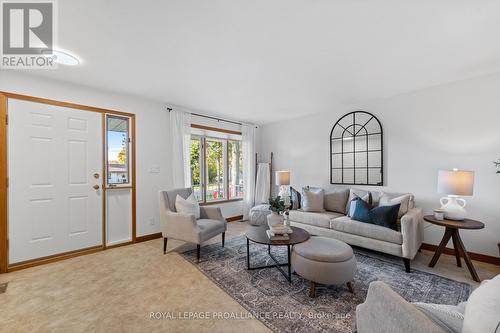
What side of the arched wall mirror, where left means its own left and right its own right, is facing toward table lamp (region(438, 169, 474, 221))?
left

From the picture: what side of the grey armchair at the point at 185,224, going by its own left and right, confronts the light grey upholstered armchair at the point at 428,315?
front

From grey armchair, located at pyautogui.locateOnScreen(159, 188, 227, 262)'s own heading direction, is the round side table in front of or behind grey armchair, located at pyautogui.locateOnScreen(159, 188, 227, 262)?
in front

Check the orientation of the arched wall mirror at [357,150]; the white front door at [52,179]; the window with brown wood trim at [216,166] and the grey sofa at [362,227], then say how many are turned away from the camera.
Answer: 0

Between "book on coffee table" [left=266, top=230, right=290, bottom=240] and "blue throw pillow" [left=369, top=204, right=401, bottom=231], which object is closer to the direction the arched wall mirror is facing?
the book on coffee table

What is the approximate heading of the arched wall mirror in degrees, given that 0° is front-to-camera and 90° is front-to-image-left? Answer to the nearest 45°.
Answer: approximately 45°

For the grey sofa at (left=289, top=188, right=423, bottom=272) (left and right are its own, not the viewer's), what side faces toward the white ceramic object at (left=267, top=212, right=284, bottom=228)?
front

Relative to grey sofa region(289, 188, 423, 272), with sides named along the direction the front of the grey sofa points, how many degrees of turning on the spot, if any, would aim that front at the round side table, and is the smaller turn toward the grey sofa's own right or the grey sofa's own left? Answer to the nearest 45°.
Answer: approximately 135° to the grey sofa's own left

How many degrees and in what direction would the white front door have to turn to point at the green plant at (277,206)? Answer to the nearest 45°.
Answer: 0° — it already faces it

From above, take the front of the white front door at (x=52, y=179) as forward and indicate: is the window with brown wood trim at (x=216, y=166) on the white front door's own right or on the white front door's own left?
on the white front door's own left

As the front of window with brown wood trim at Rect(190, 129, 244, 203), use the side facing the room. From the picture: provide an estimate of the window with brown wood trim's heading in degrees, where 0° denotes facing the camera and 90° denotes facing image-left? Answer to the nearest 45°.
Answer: approximately 315°

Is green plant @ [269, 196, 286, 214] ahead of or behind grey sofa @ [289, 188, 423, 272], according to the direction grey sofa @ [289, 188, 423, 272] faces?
ahead

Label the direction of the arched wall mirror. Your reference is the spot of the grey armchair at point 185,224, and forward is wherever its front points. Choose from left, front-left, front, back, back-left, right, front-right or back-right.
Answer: front-left

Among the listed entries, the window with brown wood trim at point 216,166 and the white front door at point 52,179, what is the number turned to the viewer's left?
0

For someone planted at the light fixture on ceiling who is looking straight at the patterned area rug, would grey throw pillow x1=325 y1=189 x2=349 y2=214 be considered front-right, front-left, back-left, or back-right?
front-left

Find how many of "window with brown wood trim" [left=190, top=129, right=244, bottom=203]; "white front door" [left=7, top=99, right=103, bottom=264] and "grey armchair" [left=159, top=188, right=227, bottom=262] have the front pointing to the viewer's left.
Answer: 0

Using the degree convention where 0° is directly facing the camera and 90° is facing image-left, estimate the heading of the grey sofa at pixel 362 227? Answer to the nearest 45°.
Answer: approximately 45°
